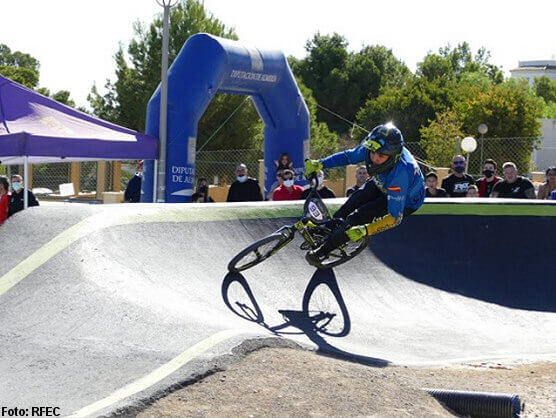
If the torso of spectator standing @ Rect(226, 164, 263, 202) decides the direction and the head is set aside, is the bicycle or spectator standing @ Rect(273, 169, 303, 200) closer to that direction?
the bicycle

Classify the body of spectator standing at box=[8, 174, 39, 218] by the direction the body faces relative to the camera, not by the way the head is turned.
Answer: toward the camera

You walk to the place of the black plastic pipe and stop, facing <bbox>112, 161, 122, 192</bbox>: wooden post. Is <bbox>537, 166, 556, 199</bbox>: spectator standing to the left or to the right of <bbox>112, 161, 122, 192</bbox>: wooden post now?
right

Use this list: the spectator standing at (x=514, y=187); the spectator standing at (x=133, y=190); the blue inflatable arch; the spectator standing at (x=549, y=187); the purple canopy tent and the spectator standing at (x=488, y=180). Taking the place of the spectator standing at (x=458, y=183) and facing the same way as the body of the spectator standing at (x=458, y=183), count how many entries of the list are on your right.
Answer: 3

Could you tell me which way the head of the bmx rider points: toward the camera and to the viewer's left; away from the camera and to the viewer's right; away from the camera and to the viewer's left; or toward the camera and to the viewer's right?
toward the camera and to the viewer's left

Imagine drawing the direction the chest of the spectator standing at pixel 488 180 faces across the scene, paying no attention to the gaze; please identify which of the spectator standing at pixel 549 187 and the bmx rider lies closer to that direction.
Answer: the bmx rider

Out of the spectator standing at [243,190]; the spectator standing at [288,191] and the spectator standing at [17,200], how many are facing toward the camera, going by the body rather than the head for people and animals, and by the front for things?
3

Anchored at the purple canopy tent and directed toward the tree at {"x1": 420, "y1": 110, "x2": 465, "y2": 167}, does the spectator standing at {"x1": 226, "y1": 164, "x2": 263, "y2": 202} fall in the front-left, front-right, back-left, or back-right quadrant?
front-right

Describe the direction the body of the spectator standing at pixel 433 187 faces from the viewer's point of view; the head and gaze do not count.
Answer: toward the camera

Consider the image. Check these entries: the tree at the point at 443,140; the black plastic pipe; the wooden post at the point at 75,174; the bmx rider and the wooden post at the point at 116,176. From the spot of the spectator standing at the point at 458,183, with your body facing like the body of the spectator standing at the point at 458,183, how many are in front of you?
2

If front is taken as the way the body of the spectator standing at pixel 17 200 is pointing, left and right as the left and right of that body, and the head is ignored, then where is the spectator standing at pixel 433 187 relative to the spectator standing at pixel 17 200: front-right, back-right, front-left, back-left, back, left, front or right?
left
